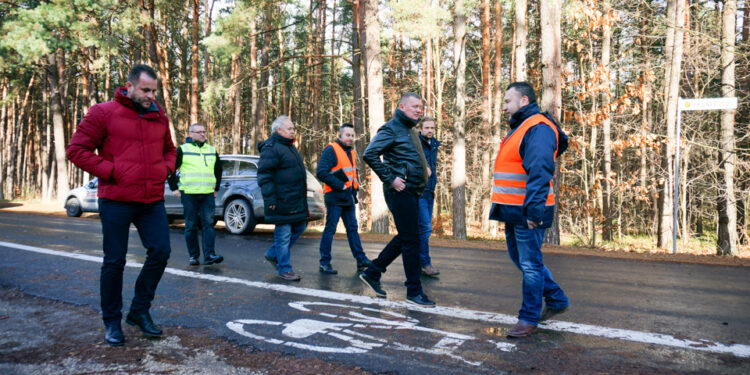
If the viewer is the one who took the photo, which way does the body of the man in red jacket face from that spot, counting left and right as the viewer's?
facing the viewer and to the right of the viewer

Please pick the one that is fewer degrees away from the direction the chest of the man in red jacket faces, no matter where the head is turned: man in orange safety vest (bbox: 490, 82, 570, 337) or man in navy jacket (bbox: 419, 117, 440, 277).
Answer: the man in orange safety vest

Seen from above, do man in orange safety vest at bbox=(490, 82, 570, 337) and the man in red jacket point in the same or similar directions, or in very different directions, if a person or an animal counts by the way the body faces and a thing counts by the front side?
very different directions

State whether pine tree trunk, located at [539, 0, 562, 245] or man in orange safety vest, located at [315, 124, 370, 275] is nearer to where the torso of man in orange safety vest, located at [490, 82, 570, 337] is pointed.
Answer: the man in orange safety vest

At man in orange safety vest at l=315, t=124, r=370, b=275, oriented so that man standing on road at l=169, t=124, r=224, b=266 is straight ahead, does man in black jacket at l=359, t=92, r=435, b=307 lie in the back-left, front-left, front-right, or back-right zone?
back-left

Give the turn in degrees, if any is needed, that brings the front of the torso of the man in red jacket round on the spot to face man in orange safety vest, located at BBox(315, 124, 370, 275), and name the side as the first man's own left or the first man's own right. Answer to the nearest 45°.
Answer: approximately 90° to the first man's own left

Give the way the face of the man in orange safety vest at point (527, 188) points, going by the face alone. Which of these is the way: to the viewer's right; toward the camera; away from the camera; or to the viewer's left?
to the viewer's left

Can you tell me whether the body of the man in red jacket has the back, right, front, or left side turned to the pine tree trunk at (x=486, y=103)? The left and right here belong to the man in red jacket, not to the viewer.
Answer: left

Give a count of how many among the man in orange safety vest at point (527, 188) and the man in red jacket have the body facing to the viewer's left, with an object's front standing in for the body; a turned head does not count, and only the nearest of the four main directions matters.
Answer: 1

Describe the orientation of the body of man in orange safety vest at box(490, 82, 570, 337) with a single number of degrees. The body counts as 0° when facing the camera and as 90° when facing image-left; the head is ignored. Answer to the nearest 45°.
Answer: approximately 90°

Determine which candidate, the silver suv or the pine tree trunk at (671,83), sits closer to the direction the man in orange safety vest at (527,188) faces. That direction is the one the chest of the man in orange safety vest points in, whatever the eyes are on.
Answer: the silver suv

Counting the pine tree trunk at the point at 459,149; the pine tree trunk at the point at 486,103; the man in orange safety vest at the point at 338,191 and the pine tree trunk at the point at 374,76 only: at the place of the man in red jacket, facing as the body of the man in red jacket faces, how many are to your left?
4
